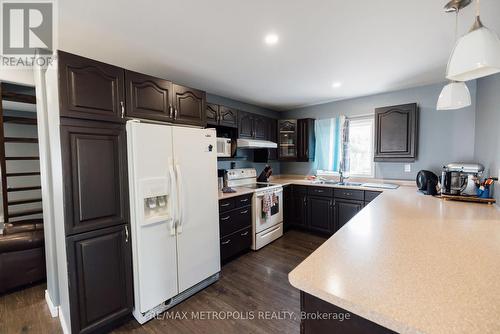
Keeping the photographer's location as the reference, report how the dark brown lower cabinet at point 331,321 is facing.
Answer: facing the viewer and to the left of the viewer

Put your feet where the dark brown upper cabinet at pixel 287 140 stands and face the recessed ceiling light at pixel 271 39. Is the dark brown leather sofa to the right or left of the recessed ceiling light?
right

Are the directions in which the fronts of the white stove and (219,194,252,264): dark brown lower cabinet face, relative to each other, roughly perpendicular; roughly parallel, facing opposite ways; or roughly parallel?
roughly parallel

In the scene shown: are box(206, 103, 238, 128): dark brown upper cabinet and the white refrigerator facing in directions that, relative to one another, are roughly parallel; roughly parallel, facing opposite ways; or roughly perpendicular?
roughly parallel

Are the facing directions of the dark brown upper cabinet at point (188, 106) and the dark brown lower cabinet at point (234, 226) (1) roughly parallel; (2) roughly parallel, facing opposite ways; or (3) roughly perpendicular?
roughly parallel

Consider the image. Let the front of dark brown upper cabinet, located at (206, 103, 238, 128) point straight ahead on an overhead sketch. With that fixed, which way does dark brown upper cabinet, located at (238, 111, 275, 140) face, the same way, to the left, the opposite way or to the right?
the same way

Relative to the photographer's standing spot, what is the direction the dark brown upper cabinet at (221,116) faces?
facing the viewer and to the right of the viewer

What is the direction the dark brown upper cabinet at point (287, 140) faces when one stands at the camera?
facing the viewer

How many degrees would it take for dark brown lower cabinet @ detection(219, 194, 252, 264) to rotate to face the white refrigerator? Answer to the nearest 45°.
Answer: approximately 90° to its right

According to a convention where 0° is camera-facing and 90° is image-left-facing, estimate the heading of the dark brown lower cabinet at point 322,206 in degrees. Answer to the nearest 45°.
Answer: approximately 45°

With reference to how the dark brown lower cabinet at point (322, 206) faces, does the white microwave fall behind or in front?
in front

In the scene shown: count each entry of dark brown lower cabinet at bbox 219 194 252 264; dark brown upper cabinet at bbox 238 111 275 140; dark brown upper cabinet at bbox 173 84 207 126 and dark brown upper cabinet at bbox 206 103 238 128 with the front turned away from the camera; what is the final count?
0

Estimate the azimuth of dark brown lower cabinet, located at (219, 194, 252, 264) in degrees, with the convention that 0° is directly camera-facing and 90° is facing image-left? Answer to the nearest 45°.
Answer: approximately 315°

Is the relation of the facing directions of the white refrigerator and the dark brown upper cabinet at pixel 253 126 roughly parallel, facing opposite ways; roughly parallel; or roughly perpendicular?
roughly parallel
